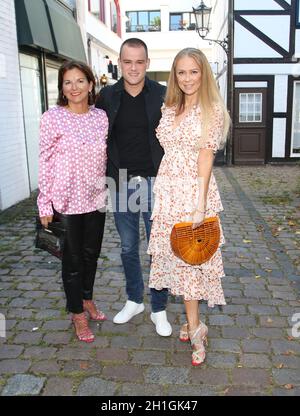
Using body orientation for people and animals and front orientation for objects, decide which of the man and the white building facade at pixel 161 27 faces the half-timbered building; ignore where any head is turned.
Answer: the white building facade

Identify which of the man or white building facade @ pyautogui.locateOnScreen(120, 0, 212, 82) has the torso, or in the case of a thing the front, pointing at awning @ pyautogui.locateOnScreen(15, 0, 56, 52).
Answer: the white building facade

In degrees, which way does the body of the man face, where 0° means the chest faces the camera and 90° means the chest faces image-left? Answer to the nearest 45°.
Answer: approximately 0°
